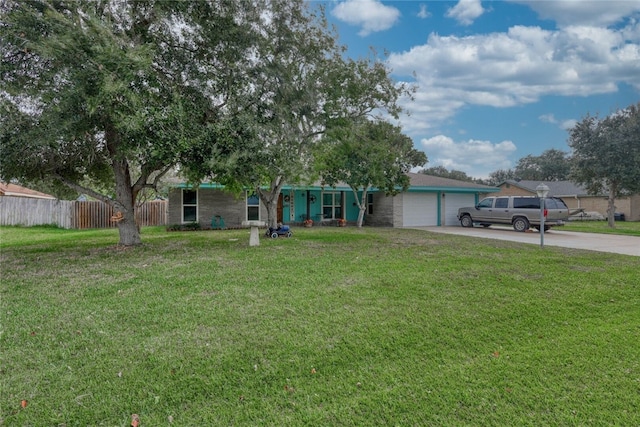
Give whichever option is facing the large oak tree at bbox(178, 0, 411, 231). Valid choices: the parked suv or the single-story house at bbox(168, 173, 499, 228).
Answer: the single-story house

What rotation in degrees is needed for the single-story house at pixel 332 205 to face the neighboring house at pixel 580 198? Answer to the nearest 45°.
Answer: approximately 135° to its left

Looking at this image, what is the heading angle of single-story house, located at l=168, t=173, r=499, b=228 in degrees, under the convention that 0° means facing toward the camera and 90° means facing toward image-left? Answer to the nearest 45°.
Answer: approximately 0°

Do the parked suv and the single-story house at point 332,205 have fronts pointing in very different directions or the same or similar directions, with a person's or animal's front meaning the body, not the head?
very different directions

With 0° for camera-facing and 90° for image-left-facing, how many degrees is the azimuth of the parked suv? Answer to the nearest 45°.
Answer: approximately 135°

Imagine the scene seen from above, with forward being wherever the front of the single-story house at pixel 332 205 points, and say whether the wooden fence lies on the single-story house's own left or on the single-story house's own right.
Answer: on the single-story house's own right

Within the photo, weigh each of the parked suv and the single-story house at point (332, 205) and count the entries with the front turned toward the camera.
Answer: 1

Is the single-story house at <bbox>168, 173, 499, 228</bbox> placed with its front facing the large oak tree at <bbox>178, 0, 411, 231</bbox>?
yes
